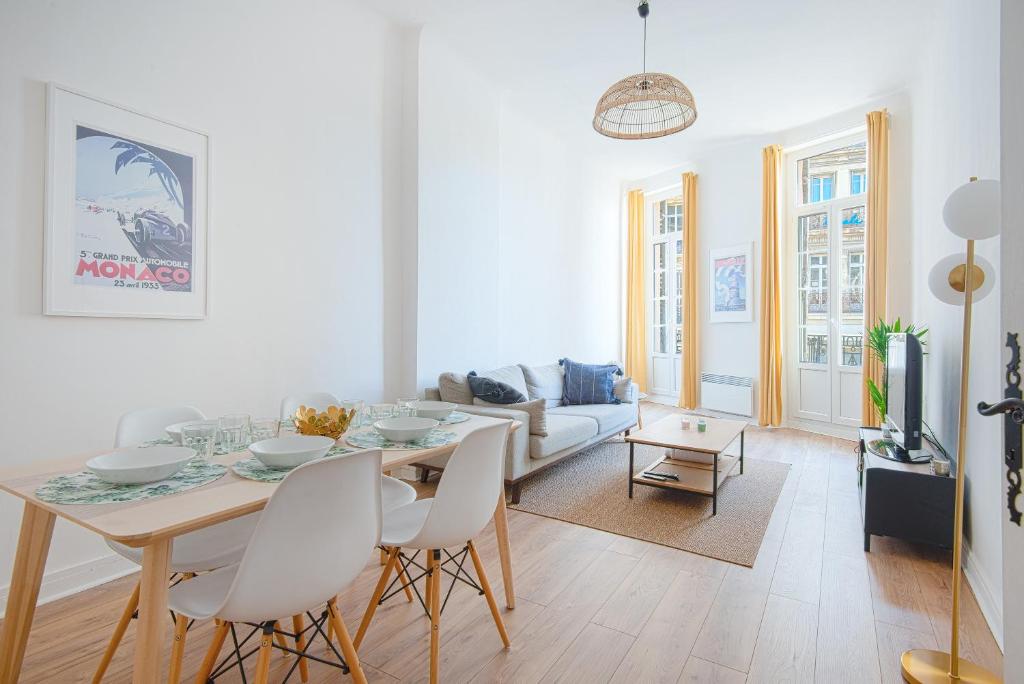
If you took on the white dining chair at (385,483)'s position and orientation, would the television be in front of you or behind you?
in front

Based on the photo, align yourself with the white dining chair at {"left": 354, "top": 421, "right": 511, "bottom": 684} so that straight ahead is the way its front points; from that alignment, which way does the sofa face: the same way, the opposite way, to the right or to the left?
the opposite way

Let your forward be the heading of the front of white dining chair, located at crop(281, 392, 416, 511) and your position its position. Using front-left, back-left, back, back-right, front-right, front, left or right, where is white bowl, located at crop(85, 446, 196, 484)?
right

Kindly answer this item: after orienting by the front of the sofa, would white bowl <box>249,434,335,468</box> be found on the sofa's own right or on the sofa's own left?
on the sofa's own right

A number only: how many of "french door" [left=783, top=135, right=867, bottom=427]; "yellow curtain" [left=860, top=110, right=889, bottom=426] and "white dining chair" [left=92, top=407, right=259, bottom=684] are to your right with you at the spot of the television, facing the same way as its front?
2

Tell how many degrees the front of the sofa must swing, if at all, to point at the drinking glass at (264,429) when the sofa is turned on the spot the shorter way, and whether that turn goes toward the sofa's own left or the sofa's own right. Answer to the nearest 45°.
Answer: approximately 90° to the sofa's own right

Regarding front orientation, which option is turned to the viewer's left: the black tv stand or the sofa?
the black tv stand

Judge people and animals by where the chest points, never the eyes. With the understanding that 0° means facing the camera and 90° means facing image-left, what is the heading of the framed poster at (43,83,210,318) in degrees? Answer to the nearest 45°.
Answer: approximately 315°

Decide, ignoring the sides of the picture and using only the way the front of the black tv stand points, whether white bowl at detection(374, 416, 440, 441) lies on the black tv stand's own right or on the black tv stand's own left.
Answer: on the black tv stand's own left

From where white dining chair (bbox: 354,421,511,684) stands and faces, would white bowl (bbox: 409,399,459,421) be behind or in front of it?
in front

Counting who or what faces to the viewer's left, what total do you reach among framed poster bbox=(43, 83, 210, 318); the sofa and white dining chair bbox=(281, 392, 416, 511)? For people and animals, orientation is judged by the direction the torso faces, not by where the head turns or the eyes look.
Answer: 0

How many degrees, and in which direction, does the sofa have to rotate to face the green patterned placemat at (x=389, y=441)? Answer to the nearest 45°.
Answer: approximately 45° to its right

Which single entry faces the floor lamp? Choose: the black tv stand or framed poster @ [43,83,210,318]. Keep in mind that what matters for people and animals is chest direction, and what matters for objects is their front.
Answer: the framed poster

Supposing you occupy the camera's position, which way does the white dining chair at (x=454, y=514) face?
facing away from the viewer and to the left of the viewer

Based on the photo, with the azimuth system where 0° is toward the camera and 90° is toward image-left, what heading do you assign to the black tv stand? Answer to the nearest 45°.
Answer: approximately 90°
